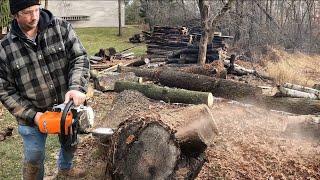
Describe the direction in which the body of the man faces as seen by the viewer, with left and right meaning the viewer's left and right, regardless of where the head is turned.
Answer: facing the viewer and to the right of the viewer

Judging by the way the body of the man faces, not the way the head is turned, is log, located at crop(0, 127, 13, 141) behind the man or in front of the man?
behind

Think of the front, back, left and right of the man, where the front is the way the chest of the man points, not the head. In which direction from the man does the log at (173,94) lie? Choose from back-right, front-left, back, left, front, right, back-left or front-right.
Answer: left

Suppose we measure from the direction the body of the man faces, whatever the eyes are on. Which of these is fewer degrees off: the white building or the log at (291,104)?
the log

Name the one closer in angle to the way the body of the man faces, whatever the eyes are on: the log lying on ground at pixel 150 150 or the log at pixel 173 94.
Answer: the log lying on ground

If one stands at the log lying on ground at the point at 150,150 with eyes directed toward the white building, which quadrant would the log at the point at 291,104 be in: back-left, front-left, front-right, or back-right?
front-right

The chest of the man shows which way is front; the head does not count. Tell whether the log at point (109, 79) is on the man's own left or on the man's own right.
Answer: on the man's own left

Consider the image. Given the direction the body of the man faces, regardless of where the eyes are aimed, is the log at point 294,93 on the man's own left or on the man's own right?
on the man's own left

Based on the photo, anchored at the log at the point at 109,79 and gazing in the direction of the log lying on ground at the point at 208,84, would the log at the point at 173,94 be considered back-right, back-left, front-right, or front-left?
front-right

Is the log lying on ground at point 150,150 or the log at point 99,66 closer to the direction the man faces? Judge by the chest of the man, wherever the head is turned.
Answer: the log lying on ground

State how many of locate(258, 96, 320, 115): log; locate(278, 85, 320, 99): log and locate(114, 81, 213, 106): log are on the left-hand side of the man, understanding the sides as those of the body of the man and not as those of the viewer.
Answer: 3

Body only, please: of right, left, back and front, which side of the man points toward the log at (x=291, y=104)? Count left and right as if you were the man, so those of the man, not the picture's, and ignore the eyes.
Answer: left

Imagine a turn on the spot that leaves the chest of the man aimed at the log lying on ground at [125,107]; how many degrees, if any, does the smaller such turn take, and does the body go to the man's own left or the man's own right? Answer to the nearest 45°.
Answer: approximately 90° to the man's own left

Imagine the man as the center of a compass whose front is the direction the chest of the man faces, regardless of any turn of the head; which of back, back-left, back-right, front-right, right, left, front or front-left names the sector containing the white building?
back-left

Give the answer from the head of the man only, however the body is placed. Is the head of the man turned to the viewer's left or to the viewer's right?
to the viewer's right

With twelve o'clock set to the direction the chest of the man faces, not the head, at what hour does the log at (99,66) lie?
The log is roughly at 8 o'clock from the man.

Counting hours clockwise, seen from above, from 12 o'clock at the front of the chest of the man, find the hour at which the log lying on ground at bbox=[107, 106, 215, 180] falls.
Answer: The log lying on ground is roughly at 11 o'clock from the man.

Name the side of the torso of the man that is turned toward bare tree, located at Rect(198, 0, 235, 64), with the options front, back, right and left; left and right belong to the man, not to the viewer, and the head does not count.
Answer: left

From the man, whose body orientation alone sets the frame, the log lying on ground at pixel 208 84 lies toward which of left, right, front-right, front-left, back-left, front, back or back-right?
left
